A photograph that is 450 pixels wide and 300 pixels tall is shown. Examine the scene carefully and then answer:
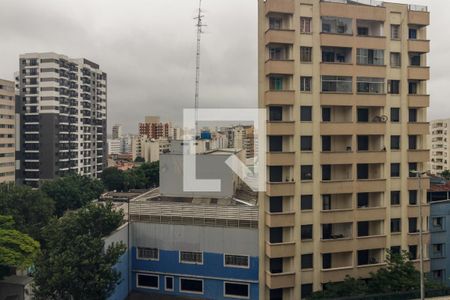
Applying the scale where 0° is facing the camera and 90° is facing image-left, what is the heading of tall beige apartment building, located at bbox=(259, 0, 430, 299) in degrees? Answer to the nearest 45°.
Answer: approximately 0°

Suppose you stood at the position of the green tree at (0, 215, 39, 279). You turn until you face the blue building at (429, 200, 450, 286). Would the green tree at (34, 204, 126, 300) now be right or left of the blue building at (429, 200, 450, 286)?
right

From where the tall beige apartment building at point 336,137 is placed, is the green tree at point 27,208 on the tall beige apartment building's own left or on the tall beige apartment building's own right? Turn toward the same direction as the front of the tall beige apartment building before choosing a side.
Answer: on the tall beige apartment building's own right

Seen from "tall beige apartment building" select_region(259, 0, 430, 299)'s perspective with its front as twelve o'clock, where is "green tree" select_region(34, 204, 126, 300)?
The green tree is roughly at 2 o'clock from the tall beige apartment building.

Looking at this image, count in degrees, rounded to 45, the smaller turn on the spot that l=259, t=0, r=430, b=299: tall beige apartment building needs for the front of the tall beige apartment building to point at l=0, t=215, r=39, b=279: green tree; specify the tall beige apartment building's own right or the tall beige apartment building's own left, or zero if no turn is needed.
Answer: approximately 90° to the tall beige apartment building's own right

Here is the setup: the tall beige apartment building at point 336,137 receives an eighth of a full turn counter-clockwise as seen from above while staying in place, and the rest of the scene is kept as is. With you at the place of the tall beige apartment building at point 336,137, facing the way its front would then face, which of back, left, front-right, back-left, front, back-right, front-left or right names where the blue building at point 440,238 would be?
left

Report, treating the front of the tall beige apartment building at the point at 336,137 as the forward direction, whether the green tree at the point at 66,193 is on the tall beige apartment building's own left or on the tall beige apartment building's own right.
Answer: on the tall beige apartment building's own right
